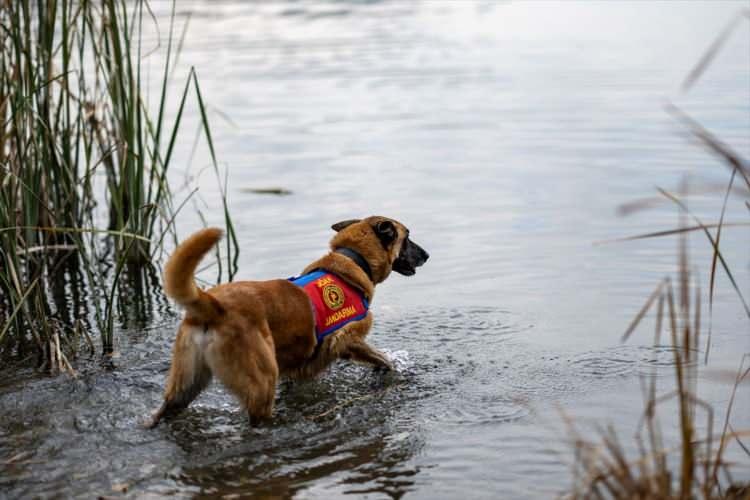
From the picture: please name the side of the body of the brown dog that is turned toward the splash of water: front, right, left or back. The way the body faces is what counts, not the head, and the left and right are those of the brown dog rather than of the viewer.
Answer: front

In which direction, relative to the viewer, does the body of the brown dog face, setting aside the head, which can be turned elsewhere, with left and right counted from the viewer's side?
facing away from the viewer and to the right of the viewer
